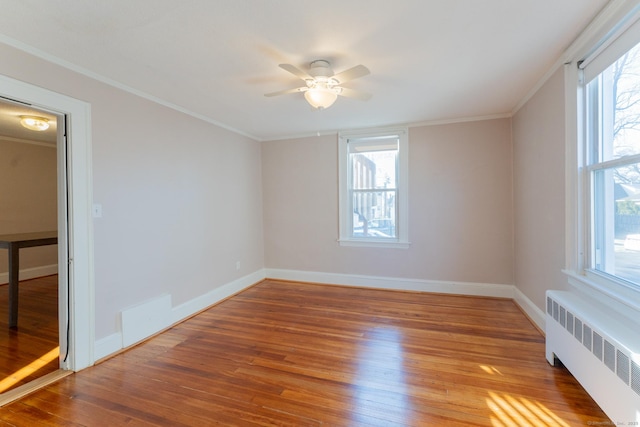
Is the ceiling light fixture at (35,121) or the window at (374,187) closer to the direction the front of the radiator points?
the ceiling light fixture

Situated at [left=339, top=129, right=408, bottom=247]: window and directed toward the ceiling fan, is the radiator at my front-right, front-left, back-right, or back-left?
front-left

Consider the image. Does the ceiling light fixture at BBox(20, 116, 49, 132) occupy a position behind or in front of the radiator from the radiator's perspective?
in front

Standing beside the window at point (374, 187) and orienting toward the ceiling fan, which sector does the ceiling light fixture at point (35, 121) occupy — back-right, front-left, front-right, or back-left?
front-right

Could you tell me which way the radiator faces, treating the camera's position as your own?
facing the viewer and to the left of the viewer

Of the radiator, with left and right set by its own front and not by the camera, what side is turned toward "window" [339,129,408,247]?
right

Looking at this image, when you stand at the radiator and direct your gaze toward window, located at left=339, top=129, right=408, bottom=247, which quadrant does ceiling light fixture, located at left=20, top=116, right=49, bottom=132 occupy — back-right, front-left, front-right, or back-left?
front-left
